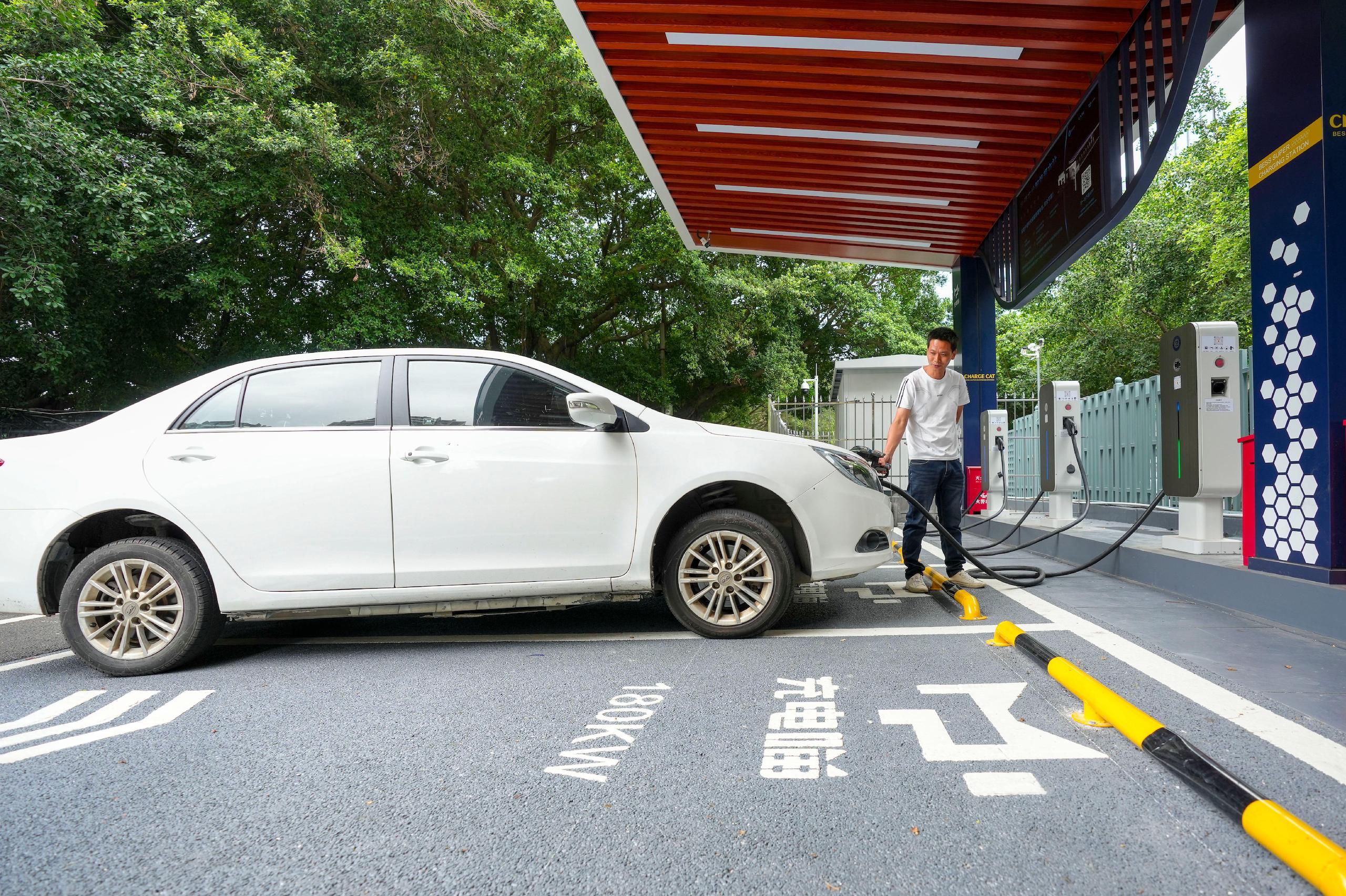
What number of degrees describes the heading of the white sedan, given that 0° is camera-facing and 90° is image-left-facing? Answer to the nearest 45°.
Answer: approximately 270°

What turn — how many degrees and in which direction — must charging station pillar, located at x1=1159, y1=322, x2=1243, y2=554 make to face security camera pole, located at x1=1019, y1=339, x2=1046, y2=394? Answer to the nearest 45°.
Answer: approximately 135° to its right

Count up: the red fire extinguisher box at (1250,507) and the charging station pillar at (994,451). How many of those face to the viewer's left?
2

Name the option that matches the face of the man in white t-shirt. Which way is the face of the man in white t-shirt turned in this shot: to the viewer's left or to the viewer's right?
to the viewer's left

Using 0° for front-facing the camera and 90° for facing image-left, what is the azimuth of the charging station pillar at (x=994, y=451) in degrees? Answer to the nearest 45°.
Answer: approximately 90°

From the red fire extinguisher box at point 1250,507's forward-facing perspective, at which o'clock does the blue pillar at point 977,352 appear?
The blue pillar is roughly at 2 o'clock from the red fire extinguisher box.

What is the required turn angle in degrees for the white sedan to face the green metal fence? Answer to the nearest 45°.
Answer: approximately 45° to its left

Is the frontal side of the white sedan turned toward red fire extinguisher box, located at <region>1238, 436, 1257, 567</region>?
yes

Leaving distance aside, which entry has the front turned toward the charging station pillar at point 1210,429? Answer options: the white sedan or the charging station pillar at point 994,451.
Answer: the white sedan

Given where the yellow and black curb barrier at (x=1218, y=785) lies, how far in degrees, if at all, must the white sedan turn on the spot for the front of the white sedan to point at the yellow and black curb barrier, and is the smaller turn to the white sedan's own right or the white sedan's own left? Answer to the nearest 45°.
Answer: approximately 45° to the white sedan's own right

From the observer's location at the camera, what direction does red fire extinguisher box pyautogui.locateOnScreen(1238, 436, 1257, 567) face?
facing to the left of the viewer
